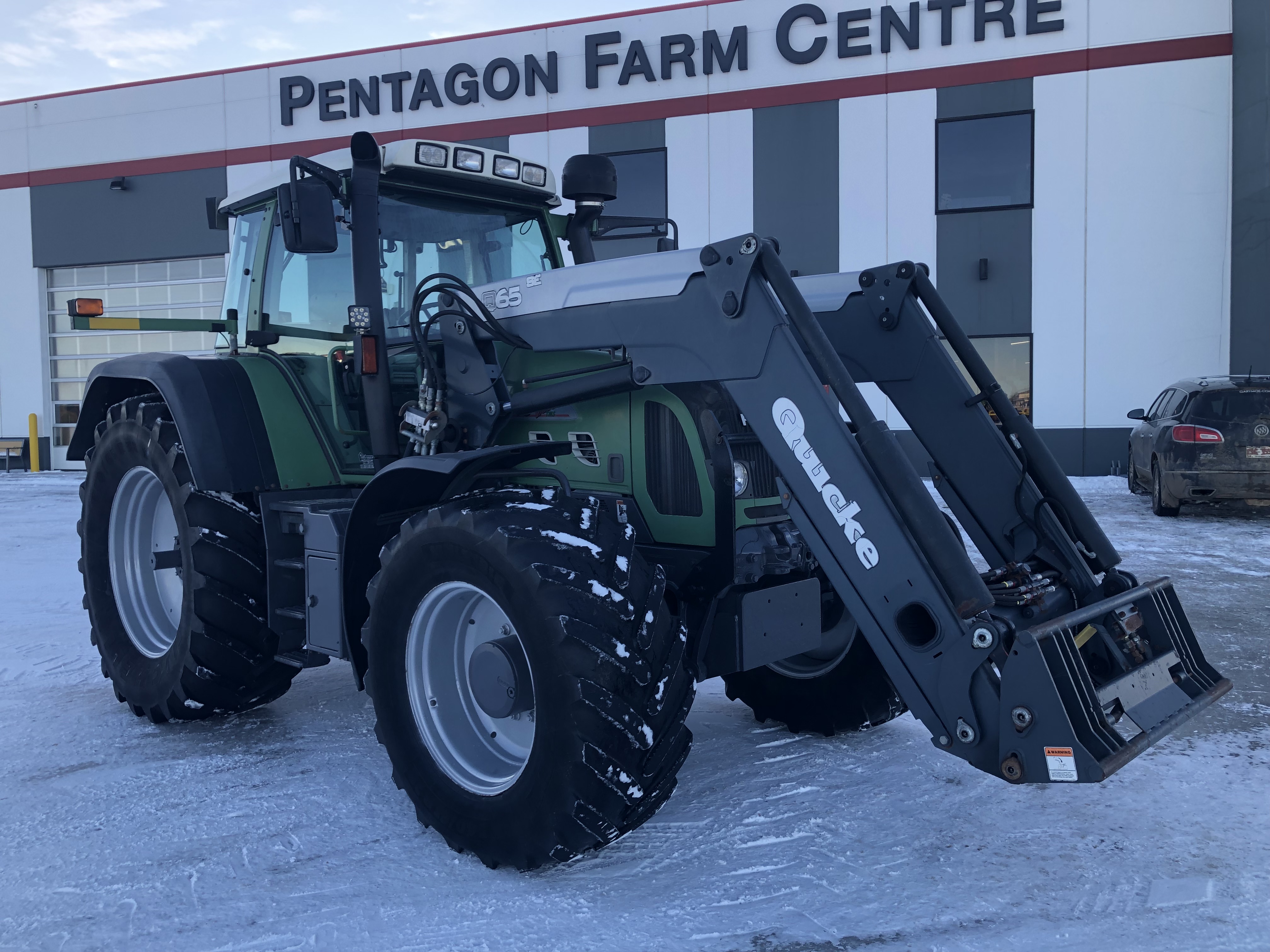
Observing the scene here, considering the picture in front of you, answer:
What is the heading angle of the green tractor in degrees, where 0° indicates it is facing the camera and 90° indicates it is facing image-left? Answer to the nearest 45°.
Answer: approximately 315°

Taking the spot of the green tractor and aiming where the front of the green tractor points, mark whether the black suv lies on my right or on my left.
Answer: on my left

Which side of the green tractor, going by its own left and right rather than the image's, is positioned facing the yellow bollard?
back
